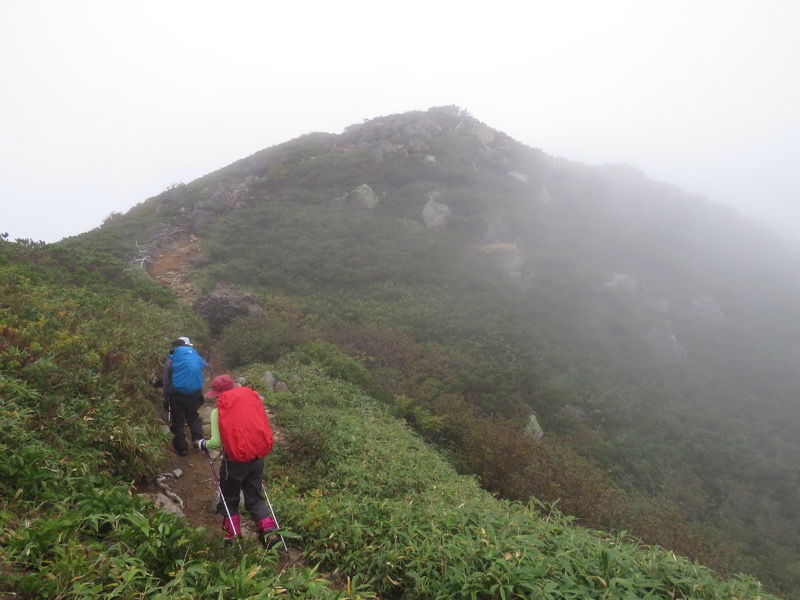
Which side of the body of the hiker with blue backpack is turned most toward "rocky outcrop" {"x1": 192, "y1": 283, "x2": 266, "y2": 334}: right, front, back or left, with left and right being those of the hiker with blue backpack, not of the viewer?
front

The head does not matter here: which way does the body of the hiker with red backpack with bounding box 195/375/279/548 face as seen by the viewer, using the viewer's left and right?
facing away from the viewer and to the left of the viewer

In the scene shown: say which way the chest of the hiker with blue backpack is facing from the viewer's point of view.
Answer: away from the camera

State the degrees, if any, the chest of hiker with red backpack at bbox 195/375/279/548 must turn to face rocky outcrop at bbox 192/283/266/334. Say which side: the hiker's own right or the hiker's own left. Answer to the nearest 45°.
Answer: approximately 45° to the hiker's own right
